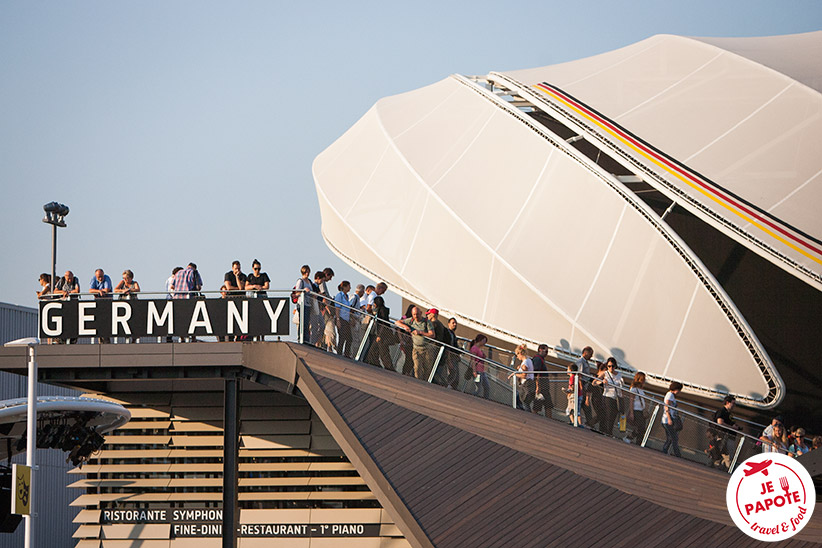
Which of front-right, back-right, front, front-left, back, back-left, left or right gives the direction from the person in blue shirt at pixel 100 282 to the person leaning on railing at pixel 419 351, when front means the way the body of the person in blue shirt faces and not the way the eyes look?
front-left

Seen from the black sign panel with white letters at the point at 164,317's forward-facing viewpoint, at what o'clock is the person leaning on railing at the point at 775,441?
The person leaning on railing is roughly at 10 o'clock from the black sign panel with white letters.

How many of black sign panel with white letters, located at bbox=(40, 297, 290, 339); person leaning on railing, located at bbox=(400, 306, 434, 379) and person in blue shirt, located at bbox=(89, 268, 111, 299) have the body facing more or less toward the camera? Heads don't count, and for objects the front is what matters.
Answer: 3

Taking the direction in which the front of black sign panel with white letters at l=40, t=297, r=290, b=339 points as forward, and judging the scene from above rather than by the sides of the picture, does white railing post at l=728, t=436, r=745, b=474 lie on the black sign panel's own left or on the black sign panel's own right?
on the black sign panel's own left

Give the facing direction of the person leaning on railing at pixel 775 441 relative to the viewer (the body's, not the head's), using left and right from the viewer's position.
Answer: facing the viewer and to the left of the viewer

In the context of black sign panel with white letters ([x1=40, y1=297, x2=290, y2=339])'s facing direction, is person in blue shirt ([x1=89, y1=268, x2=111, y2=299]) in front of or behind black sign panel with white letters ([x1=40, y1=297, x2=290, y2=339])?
behind

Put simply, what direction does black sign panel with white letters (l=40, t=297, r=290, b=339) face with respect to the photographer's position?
facing the viewer

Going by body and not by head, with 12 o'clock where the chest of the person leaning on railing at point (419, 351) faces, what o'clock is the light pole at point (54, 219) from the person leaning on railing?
The light pole is roughly at 4 o'clock from the person leaning on railing.
